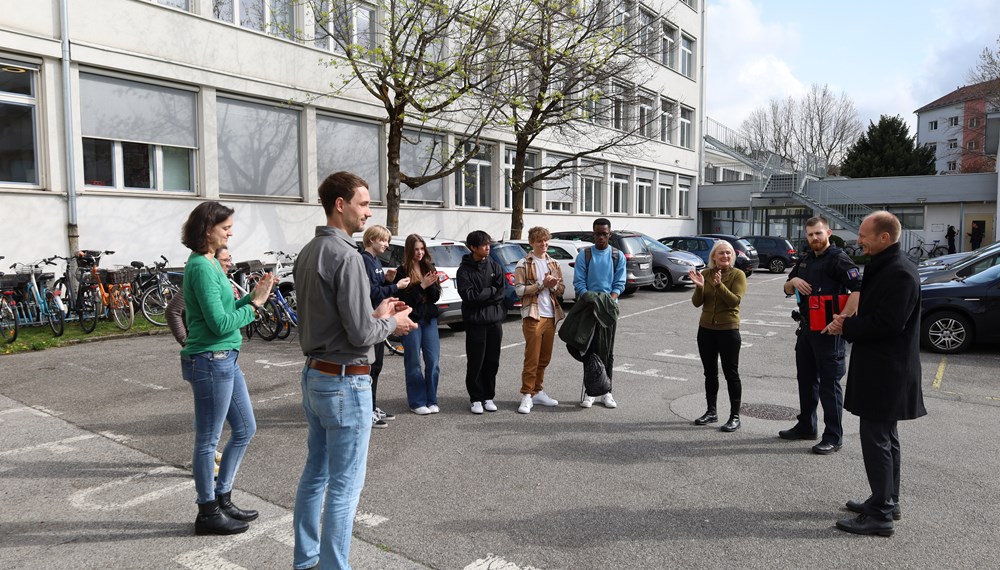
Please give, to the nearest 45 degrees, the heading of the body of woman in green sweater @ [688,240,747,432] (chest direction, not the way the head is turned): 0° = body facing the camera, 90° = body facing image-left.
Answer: approximately 45°

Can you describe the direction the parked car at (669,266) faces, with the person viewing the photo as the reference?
facing the viewer and to the right of the viewer

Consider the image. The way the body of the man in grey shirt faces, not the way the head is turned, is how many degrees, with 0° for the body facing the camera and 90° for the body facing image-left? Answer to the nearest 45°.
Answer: approximately 225°

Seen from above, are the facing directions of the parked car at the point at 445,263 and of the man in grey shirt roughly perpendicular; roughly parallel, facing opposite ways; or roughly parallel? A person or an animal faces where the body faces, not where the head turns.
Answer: roughly perpendicular

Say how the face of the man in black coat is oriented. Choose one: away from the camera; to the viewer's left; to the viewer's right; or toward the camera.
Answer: to the viewer's left

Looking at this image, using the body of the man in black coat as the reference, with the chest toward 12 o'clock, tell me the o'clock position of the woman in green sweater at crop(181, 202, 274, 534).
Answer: The woman in green sweater is roughly at 11 o'clock from the man in black coat.

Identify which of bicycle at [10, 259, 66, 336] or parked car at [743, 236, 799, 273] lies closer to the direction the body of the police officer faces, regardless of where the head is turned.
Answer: the bicycle

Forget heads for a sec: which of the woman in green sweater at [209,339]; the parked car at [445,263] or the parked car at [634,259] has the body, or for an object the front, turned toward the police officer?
the woman in green sweater

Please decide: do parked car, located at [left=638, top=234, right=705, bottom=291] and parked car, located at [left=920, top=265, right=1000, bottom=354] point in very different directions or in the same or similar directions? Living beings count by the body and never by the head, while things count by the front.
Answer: very different directions

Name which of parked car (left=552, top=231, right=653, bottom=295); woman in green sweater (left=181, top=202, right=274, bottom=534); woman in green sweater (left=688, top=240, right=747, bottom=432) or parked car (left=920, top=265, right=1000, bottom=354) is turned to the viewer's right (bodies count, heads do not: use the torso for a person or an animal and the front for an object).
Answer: woman in green sweater (left=181, top=202, right=274, bottom=534)

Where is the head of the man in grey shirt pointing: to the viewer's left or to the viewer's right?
to the viewer's right

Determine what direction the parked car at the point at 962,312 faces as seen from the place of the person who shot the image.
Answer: facing to the left of the viewer

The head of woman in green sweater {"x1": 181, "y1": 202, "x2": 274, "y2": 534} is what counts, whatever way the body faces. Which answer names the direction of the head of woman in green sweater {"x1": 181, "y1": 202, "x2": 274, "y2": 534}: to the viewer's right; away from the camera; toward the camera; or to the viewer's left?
to the viewer's right

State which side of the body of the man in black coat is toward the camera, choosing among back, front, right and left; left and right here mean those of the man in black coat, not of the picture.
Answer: left
